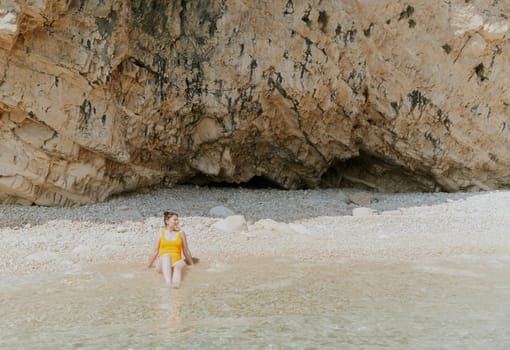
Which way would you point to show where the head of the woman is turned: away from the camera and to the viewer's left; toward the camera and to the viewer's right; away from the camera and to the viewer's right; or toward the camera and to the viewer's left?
toward the camera and to the viewer's right

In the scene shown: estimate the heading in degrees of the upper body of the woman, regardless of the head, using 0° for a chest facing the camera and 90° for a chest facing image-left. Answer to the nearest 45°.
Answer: approximately 0°
